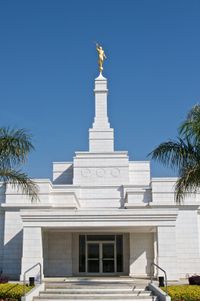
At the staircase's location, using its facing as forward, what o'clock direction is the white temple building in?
The white temple building is roughly at 6 o'clock from the staircase.

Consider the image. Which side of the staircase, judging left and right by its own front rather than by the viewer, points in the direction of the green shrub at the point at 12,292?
right

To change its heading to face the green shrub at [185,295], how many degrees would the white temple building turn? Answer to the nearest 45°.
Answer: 0° — it already faces it

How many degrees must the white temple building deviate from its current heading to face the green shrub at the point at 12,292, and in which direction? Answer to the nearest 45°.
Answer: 0° — it already faces it

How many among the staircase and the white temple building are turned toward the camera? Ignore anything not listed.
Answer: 2

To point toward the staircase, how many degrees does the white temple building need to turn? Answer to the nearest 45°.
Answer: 0° — it already faces it

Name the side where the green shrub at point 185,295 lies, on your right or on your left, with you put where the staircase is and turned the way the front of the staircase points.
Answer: on your left
